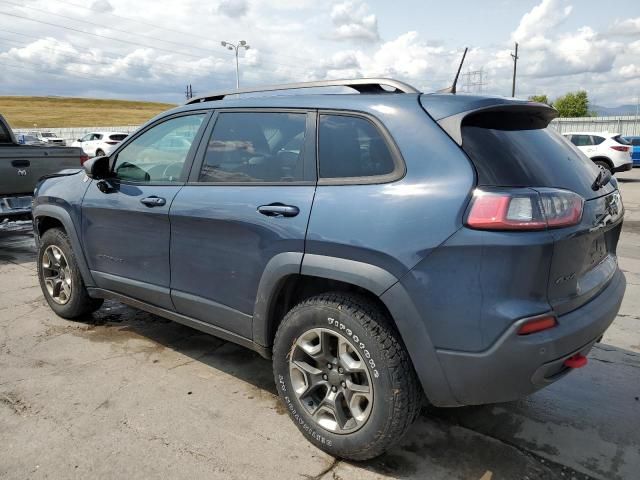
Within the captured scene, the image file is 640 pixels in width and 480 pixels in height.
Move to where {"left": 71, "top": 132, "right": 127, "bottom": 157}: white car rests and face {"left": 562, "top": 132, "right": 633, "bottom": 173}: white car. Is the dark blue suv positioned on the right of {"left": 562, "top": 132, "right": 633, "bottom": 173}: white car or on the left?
right

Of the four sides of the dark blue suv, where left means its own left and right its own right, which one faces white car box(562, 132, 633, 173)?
right

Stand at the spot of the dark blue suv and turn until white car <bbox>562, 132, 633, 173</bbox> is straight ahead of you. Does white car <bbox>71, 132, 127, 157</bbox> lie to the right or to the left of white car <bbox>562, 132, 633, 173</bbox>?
left

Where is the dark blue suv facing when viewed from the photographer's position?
facing away from the viewer and to the left of the viewer

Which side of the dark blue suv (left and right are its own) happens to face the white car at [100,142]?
front
